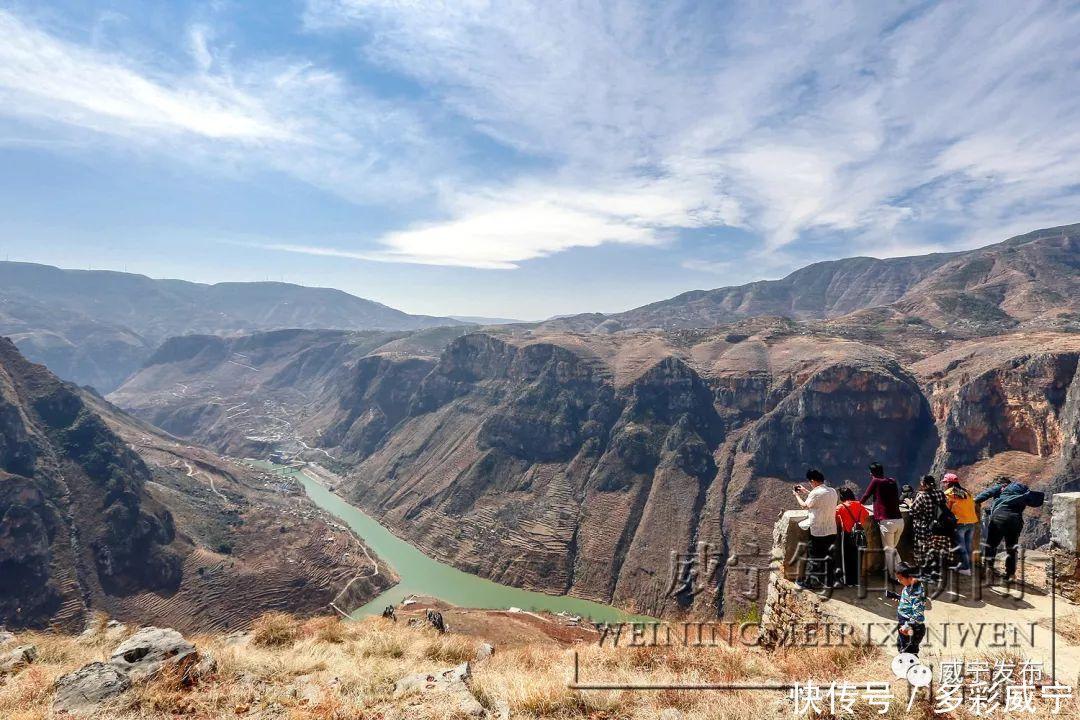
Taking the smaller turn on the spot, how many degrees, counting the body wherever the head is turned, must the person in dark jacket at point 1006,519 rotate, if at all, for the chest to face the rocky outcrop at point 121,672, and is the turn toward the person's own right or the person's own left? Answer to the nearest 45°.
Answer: approximately 135° to the person's own left

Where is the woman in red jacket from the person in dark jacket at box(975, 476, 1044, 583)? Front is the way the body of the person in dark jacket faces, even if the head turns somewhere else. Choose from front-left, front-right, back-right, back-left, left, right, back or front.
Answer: back-left

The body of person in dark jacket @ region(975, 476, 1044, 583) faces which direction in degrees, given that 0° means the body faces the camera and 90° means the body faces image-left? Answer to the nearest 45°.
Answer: approximately 180°

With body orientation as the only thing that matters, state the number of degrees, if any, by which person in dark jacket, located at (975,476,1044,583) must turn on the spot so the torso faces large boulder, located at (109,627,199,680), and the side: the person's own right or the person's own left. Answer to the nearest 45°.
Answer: approximately 135° to the person's own left

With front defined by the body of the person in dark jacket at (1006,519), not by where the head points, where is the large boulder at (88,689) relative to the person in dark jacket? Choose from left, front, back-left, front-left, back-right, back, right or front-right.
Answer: back-left

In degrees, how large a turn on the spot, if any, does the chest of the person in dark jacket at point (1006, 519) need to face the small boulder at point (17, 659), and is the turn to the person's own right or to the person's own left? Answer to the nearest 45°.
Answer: approximately 135° to the person's own left
